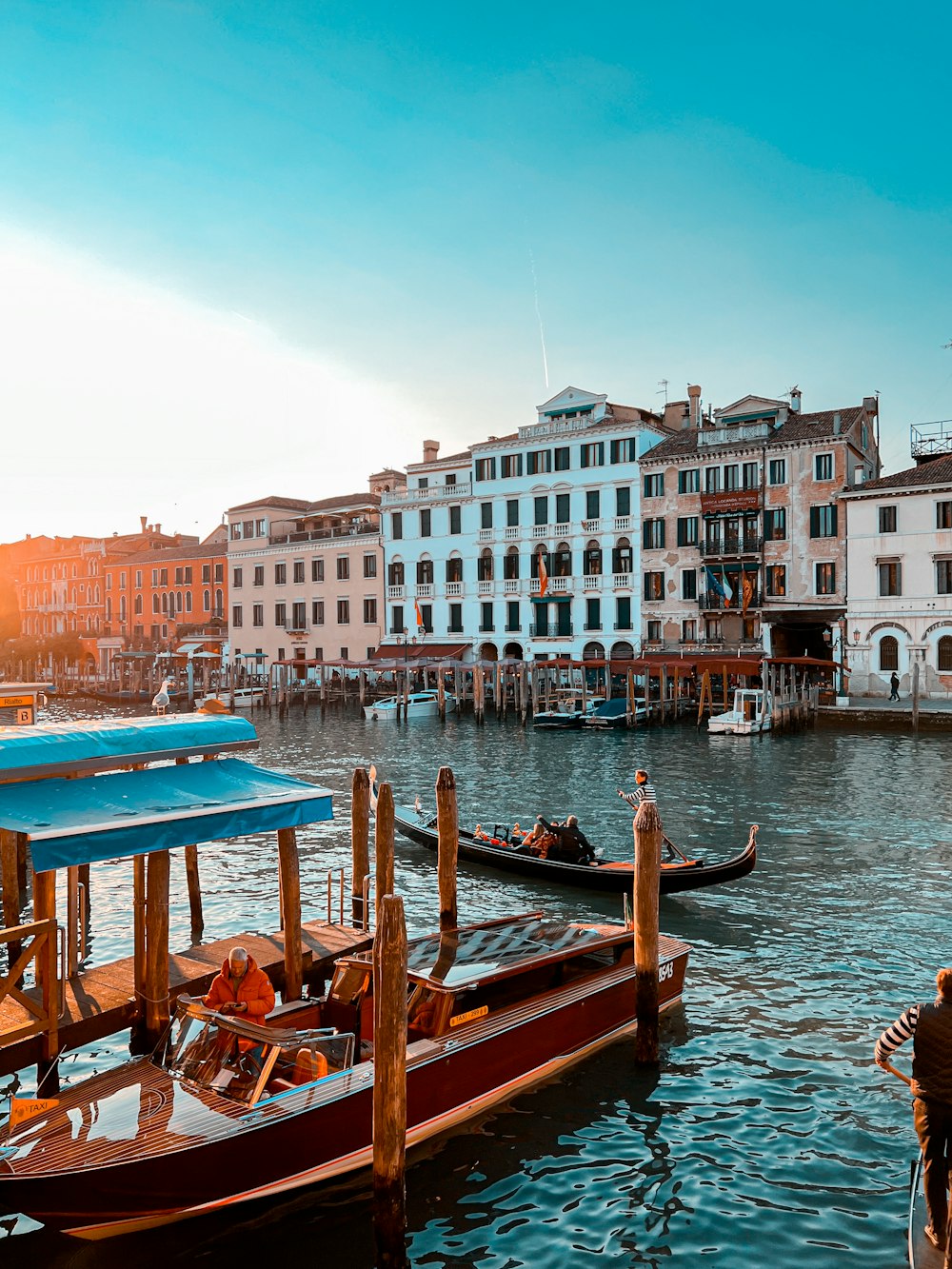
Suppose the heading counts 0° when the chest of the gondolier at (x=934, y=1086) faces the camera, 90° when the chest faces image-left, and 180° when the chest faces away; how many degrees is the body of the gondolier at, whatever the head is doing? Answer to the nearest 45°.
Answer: approximately 180°

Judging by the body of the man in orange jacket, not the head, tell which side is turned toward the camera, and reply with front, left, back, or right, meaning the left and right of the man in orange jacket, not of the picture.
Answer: front

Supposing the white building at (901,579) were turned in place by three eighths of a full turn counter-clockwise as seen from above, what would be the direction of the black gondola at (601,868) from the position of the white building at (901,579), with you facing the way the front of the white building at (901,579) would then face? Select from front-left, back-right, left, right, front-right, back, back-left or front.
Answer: back-right

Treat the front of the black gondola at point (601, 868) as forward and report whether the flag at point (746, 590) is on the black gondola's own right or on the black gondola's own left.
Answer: on the black gondola's own right

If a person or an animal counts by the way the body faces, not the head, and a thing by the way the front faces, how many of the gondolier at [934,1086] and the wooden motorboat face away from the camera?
1

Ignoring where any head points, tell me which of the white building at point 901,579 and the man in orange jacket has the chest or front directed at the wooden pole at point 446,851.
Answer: the white building

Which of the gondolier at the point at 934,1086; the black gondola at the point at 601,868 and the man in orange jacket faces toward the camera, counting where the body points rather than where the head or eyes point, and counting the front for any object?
the man in orange jacket

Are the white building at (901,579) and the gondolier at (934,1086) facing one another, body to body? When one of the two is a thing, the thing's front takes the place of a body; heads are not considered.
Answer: yes

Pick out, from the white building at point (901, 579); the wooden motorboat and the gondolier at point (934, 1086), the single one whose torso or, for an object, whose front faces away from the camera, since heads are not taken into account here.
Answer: the gondolier

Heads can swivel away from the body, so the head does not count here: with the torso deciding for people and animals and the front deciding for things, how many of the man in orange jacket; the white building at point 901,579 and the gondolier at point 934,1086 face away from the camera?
1

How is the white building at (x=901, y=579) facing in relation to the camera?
toward the camera

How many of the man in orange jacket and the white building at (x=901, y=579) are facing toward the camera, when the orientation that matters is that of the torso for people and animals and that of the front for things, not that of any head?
2

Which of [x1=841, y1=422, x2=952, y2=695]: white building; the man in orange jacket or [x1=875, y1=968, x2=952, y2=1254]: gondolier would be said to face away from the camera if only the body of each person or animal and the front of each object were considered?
the gondolier

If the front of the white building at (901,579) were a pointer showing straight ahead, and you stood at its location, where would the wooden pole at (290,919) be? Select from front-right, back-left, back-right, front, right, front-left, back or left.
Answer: front

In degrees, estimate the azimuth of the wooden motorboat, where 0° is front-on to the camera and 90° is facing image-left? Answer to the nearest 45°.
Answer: approximately 45°
